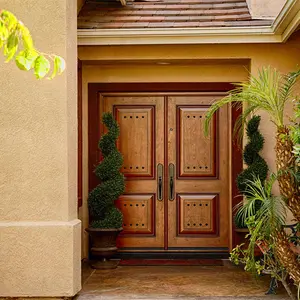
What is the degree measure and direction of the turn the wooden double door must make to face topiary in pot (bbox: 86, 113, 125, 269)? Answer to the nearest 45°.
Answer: approximately 45° to its right

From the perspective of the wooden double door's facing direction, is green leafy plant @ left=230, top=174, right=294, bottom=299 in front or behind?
in front

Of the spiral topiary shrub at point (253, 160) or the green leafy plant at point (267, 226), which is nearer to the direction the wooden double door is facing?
the green leafy plant

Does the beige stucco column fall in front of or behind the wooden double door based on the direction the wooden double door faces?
in front

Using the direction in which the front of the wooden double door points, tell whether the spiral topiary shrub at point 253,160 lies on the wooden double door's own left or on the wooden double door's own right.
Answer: on the wooden double door's own left

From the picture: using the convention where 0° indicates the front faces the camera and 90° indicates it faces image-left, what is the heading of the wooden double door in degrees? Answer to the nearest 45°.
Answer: approximately 0°
